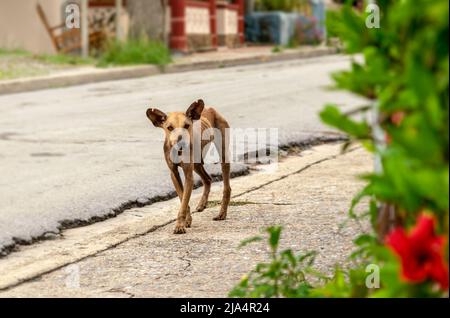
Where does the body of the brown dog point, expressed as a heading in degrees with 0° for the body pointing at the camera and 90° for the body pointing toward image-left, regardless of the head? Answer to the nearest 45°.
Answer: approximately 45°

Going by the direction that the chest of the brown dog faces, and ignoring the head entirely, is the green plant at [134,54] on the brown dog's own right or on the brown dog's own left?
on the brown dog's own right

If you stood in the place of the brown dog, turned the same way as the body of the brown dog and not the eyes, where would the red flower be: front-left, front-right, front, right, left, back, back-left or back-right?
front-left
